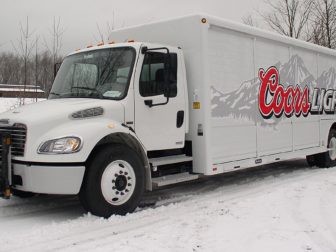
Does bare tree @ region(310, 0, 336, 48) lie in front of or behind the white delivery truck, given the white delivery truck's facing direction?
behind
